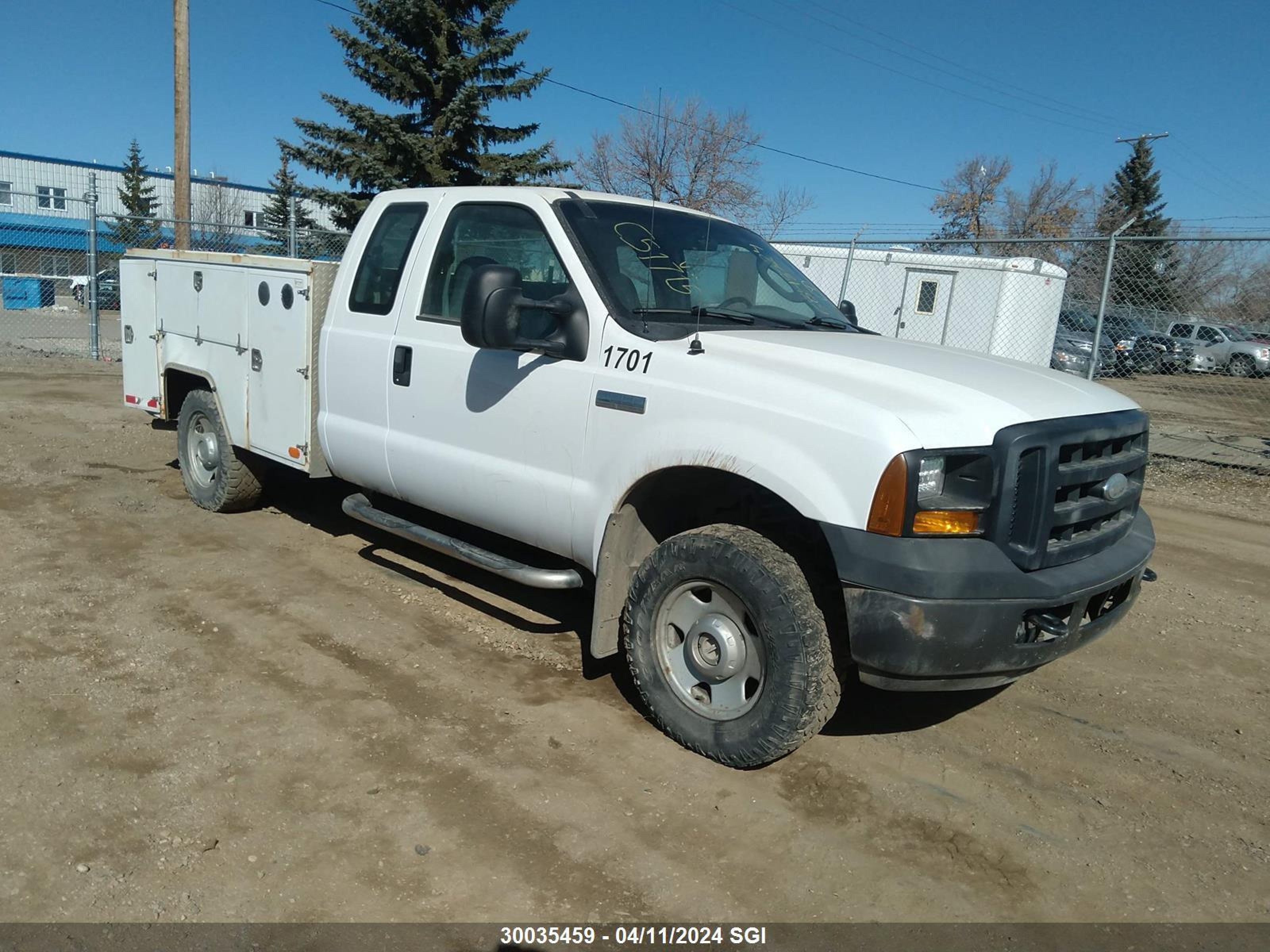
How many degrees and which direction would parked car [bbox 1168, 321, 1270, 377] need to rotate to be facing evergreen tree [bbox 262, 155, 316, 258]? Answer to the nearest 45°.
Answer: approximately 135° to its right

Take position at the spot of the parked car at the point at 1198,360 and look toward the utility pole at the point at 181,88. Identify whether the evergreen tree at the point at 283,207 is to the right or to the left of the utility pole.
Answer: right

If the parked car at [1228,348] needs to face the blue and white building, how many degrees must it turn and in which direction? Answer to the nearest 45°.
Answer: approximately 135° to its right

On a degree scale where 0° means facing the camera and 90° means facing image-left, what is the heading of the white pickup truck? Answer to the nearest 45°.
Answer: approximately 315°

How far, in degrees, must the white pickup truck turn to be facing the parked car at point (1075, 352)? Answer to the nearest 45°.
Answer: approximately 90° to its left

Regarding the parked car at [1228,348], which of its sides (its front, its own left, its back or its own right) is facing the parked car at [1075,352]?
right

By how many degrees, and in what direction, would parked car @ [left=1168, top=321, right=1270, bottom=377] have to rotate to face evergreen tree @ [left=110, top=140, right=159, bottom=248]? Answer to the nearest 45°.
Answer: approximately 135° to its right

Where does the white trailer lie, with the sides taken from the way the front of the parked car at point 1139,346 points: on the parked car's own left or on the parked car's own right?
on the parked car's own right
